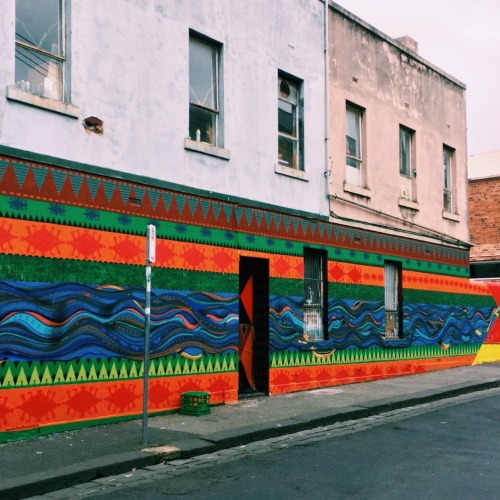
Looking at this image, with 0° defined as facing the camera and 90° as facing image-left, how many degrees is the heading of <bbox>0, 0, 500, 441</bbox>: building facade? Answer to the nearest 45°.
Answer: approximately 315°

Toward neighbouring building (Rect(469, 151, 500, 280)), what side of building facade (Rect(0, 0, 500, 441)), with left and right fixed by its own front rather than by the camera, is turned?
left
